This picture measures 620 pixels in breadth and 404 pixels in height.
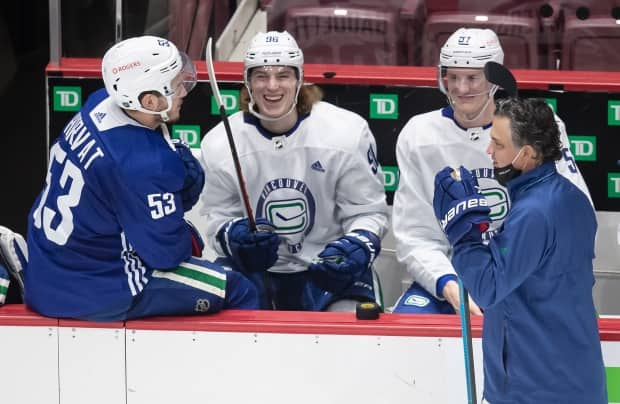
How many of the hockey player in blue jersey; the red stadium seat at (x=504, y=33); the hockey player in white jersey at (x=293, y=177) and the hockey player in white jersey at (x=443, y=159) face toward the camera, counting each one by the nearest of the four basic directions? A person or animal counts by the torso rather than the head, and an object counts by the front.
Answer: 3

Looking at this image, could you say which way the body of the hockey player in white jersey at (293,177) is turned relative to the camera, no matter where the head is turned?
toward the camera

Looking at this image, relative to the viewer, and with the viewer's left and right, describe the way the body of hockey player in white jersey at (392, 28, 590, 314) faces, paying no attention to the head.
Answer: facing the viewer

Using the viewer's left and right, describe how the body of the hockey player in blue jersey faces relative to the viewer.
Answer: facing away from the viewer and to the right of the viewer

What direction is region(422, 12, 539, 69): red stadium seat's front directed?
toward the camera

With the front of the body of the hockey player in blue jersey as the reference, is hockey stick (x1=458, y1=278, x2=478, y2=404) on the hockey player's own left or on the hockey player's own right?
on the hockey player's own right

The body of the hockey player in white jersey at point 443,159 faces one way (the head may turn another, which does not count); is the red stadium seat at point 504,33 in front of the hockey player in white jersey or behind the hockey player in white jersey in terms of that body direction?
behind

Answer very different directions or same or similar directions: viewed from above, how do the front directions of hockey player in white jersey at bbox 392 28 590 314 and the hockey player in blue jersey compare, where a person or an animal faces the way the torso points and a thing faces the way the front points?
very different directions

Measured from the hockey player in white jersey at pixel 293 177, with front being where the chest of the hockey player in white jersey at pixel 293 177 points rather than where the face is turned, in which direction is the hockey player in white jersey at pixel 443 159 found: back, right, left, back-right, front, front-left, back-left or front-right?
left
